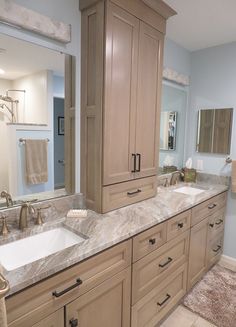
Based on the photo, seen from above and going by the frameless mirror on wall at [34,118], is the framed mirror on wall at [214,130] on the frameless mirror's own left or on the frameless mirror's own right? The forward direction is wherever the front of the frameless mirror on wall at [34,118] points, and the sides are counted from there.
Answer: on the frameless mirror's own left

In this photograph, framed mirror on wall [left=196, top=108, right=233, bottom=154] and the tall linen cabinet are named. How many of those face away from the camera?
0

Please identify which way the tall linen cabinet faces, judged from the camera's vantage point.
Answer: facing the viewer and to the right of the viewer

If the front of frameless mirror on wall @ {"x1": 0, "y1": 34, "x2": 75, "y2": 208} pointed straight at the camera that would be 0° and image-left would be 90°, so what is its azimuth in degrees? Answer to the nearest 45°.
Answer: approximately 315°

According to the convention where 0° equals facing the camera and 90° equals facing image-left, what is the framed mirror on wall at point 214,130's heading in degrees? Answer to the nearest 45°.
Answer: approximately 0°

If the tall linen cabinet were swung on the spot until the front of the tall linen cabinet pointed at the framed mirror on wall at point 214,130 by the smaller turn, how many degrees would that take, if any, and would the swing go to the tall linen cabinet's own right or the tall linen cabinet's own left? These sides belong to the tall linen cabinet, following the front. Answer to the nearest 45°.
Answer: approximately 90° to the tall linen cabinet's own left

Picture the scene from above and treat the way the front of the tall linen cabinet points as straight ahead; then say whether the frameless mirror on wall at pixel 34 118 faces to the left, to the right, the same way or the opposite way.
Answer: the same way

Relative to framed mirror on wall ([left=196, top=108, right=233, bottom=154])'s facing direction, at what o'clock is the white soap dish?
The white soap dish is roughly at 1 o'clock from the framed mirror on wall.

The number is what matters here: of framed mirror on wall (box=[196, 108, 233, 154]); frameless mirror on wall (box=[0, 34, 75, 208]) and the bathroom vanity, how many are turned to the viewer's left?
0

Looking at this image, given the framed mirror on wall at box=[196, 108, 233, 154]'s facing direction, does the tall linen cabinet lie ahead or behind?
ahead

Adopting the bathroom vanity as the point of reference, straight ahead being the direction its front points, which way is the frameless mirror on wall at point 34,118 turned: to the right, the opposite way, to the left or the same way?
the same way
